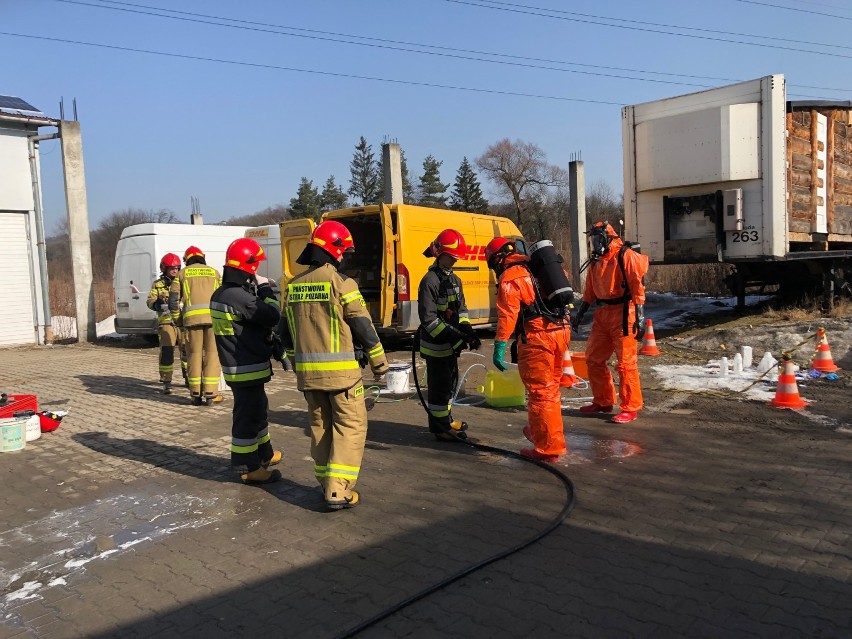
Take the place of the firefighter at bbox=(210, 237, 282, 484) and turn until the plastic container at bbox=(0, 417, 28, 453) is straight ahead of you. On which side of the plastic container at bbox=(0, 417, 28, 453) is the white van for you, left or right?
right

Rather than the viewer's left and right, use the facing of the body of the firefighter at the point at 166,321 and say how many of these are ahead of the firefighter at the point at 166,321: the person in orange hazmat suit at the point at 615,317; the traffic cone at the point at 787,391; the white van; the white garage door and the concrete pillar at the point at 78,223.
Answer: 2

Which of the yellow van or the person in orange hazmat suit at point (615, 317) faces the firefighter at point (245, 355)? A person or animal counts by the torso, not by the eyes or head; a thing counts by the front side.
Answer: the person in orange hazmat suit

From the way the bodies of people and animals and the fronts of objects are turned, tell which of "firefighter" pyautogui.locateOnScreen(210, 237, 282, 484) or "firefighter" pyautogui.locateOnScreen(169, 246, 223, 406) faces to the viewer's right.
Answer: "firefighter" pyautogui.locateOnScreen(210, 237, 282, 484)

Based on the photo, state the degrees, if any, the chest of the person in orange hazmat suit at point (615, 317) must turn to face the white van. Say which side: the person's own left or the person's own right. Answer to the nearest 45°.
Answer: approximately 90° to the person's own right

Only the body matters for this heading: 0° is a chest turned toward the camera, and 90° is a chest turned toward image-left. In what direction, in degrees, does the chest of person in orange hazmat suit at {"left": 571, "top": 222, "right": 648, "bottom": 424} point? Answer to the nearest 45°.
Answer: approximately 45°

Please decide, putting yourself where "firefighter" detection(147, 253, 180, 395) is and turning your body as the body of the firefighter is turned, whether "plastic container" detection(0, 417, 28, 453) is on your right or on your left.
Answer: on your right

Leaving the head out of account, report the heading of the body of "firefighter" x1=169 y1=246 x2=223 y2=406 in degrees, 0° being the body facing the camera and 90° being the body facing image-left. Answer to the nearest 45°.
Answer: approximately 180°

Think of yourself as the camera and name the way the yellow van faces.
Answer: facing away from the viewer and to the right of the viewer

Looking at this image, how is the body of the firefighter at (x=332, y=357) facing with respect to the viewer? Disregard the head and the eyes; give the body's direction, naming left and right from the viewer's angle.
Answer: facing away from the viewer and to the right of the viewer

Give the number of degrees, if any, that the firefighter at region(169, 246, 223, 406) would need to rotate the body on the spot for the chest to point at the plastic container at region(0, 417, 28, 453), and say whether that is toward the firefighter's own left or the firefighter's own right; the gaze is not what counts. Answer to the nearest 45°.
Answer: approximately 135° to the firefighter's own left

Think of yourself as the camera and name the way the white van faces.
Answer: facing away from the viewer and to the right of the viewer

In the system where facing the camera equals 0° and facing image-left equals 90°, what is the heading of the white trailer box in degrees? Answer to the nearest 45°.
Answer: approximately 45°
